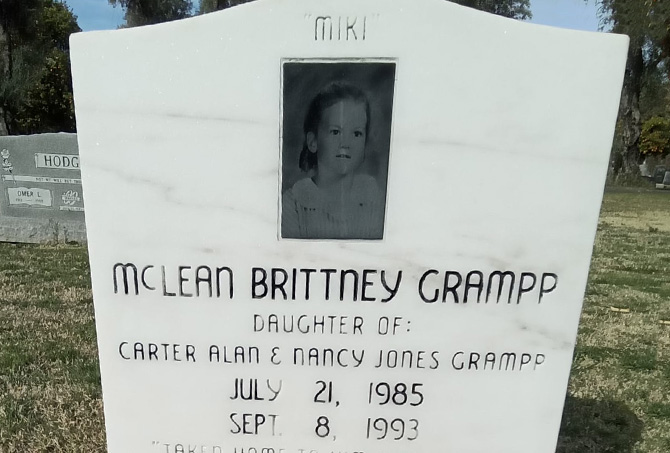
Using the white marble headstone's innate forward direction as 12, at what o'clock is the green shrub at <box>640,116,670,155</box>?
The green shrub is roughly at 7 o'clock from the white marble headstone.

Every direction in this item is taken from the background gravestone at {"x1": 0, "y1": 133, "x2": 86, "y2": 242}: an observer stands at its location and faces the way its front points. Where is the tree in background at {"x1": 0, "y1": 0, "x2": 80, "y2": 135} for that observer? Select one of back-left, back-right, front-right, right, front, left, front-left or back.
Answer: back

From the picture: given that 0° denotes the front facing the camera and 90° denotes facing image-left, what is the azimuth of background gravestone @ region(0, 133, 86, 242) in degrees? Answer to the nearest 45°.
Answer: approximately 0°

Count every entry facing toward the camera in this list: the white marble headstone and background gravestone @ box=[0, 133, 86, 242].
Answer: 2

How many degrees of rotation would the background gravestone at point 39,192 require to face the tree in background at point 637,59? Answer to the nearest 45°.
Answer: approximately 90° to its left

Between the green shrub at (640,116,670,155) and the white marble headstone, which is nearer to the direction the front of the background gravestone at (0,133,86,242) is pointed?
the white marble headstone

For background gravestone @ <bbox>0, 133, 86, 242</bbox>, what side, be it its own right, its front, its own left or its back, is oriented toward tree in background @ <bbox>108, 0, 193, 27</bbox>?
back
